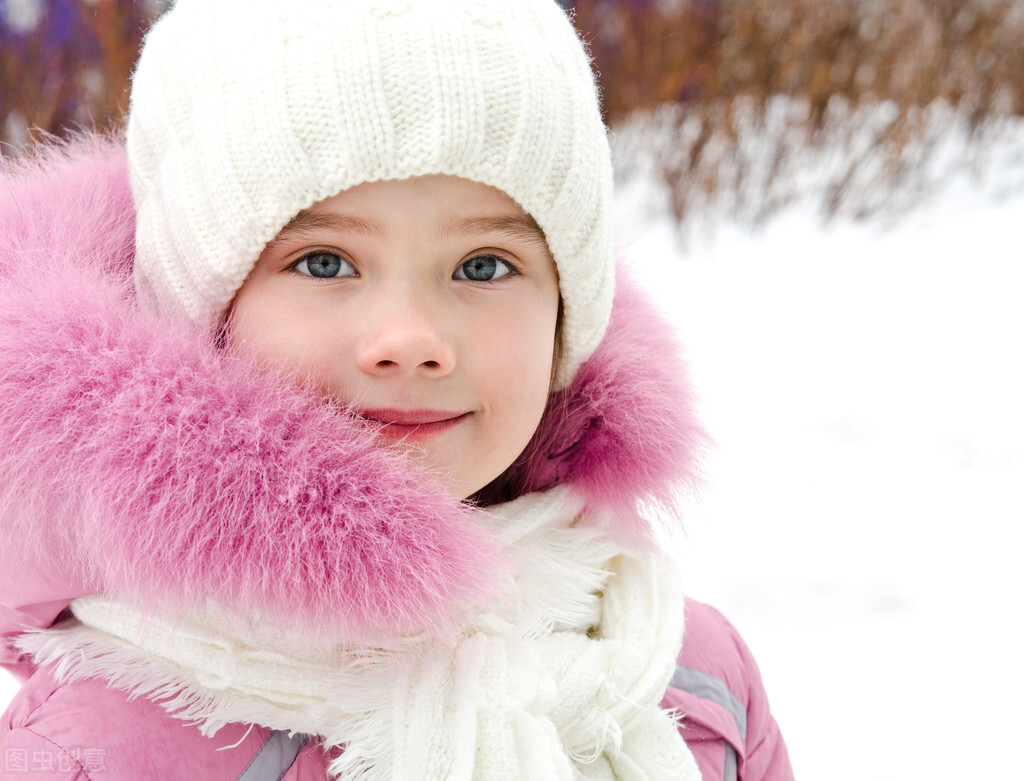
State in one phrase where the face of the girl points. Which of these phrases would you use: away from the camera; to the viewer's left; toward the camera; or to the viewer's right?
toward the camera

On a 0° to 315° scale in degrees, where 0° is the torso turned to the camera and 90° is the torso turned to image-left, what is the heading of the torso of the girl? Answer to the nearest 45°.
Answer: approximately 315°
